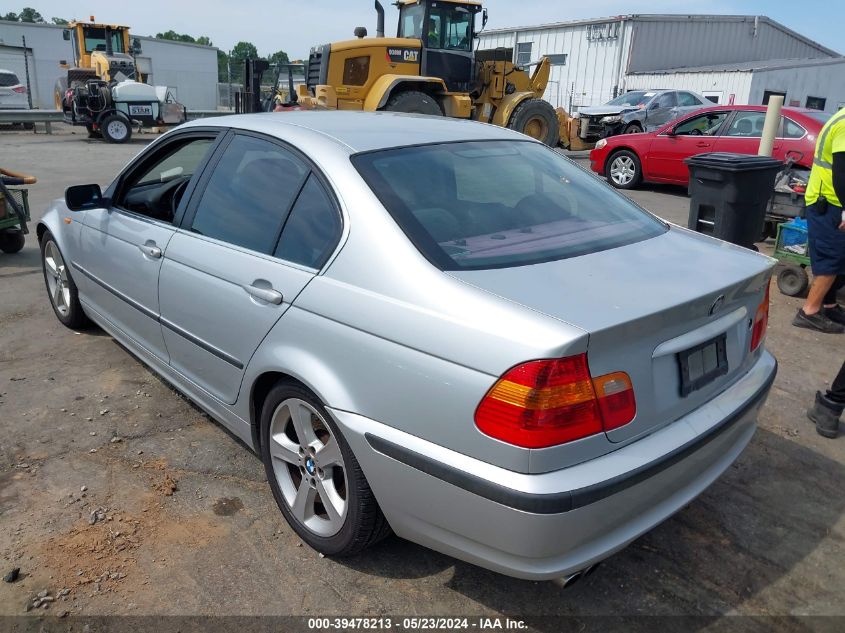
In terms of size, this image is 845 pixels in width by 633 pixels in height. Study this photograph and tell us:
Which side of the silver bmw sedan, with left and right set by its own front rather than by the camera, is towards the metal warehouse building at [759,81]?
right

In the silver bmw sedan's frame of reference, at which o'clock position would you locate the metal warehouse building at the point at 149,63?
The metal warehouse building is roughly at 1 o'clock from the silver bmw sedan.

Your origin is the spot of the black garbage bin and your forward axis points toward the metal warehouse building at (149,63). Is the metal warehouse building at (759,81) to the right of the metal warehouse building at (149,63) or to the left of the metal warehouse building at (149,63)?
right

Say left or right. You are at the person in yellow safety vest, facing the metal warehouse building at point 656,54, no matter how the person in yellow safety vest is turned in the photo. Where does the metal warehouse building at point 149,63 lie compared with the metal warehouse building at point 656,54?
left

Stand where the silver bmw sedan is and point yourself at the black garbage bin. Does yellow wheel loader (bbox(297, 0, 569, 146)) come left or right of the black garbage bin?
left

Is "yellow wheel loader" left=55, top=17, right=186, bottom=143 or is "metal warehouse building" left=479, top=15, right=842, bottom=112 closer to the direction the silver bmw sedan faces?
the yellow wheel loader

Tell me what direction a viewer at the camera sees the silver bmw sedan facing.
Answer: facing away from the viewer and to the left of the viewer

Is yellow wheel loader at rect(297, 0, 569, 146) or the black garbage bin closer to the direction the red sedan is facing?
the yellow wheel loader

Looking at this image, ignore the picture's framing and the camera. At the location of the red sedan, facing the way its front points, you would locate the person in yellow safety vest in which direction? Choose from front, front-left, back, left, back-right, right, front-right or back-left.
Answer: left

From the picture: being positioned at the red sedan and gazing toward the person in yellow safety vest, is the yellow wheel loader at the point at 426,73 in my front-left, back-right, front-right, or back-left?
back-right

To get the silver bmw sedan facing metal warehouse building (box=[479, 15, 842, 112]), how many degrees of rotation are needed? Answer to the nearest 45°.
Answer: approximately 45° to its right

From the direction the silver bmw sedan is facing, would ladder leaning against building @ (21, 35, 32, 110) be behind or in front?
in front

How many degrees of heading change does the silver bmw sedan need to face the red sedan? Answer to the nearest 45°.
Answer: approximately 90° to its right

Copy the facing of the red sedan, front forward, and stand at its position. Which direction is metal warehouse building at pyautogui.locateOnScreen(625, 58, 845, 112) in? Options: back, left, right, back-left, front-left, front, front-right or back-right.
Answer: right

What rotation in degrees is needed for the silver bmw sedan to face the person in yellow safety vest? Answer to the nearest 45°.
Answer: approximately 90° to its right

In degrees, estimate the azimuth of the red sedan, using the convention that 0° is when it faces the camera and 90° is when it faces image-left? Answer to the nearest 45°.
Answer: approximately 90°

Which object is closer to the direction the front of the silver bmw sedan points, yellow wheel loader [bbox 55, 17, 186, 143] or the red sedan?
the yellow wheel loader
